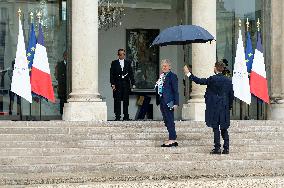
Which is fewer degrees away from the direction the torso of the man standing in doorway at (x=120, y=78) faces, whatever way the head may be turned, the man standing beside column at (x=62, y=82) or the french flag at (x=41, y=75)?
the french flag

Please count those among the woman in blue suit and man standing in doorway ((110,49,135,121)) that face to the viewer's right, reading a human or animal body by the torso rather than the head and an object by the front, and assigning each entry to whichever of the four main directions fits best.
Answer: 0

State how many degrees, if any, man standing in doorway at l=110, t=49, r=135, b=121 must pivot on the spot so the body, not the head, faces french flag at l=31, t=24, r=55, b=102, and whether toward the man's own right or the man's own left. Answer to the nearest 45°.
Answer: approximately 90° to the man's own right

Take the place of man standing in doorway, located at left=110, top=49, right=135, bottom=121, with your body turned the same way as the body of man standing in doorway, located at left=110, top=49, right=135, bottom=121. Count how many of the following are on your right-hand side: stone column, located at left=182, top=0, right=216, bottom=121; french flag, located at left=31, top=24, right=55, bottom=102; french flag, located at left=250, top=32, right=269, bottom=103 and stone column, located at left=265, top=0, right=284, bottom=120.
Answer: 1

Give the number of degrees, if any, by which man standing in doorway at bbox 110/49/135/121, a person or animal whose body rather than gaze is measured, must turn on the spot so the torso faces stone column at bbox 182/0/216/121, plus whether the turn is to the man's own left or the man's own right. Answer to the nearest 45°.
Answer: approximately 90° to the man's own left

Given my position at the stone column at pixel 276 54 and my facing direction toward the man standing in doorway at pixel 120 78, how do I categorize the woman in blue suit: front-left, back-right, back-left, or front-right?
front-left

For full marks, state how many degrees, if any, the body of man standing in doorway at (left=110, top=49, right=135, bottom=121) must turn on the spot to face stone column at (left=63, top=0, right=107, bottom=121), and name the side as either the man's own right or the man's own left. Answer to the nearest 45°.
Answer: approximately 45° to the man's own right

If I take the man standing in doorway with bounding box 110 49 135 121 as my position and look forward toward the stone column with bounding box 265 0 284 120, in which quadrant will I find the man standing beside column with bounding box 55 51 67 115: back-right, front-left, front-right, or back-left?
back-left

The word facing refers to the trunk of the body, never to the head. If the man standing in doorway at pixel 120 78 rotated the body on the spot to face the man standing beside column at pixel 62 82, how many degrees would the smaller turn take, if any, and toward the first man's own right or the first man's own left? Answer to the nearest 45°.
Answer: approximately 135° to the first man's own right

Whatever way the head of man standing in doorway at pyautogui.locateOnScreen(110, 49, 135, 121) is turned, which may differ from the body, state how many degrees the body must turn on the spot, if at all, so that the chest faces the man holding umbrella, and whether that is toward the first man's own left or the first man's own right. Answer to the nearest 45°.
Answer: approximately 45° to the first man's own left

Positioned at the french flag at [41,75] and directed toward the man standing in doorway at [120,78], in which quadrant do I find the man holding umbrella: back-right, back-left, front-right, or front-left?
front-right

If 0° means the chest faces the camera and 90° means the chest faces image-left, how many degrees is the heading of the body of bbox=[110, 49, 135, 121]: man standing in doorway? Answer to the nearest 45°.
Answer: approximately 0°

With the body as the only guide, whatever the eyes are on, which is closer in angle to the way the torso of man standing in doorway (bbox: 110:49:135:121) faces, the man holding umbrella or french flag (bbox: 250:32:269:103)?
the man holding umbrella
